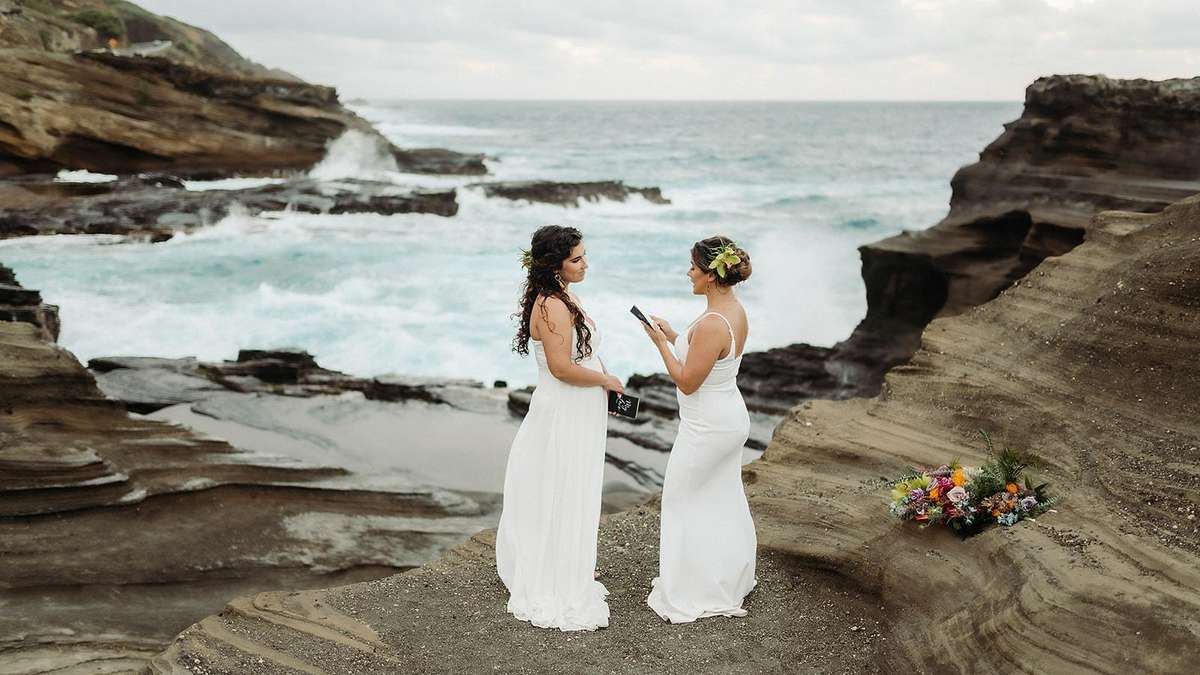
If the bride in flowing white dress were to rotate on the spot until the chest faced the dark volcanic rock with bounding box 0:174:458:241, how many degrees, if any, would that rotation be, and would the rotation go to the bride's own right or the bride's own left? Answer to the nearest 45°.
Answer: approximately 135° to the bride's own left

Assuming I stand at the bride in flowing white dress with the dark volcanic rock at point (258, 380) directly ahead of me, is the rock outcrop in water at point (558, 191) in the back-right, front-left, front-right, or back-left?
front-right

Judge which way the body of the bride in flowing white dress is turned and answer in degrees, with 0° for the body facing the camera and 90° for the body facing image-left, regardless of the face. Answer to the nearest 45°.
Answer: approximately 270°

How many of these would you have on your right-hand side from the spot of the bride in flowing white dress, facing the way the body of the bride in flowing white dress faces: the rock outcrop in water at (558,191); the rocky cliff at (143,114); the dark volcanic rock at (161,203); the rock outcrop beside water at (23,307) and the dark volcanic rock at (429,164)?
0

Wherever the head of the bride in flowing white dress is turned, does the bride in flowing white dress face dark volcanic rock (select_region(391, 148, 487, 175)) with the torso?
no

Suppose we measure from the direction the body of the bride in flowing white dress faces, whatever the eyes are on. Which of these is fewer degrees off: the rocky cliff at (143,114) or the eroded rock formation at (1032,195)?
the eroded rock formation

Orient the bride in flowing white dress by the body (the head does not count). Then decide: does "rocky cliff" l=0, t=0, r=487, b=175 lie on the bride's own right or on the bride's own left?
on the bride's own left

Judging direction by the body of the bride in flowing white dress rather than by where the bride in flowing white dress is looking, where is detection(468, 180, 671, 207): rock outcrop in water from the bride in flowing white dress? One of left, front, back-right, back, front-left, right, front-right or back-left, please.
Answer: left

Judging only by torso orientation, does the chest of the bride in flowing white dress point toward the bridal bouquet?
yes

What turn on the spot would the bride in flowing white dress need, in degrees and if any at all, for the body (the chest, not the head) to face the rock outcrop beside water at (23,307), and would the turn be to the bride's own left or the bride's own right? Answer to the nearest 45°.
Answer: approximately 135° to the bride's own left

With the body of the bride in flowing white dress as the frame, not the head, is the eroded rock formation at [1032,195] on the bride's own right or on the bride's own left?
on the bride's own left

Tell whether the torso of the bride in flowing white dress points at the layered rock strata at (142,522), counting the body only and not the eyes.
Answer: no

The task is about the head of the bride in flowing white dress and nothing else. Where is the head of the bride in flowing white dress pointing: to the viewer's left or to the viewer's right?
to the viewer's right

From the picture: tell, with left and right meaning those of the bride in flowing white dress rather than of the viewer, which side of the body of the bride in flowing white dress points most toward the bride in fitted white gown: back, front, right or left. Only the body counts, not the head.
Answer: front
